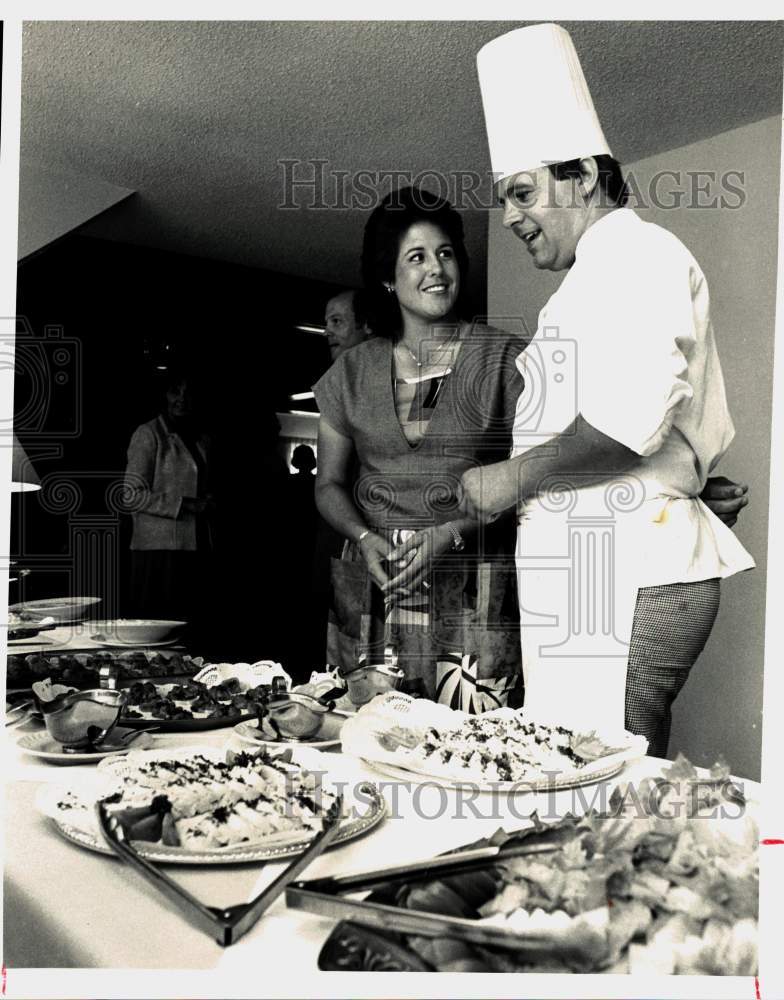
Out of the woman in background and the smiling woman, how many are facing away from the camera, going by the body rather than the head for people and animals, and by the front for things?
0

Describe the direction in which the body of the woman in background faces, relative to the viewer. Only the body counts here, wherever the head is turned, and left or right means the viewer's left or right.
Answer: facing the viewer and to the right of the viewer

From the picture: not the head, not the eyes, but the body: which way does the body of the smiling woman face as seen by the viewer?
toward the camera

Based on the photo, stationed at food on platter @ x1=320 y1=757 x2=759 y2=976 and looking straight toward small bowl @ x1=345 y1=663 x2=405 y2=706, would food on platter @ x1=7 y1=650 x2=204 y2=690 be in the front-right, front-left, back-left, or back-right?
front-left
